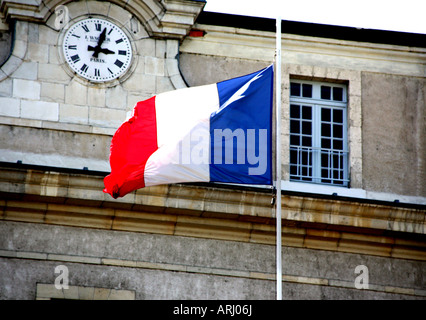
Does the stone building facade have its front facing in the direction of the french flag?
yes

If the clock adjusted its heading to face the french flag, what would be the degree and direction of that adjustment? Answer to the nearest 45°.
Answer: approximately 45° to its left

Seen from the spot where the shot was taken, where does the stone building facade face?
facing the viewer

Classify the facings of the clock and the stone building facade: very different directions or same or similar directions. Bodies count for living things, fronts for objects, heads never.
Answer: same or similar directions
